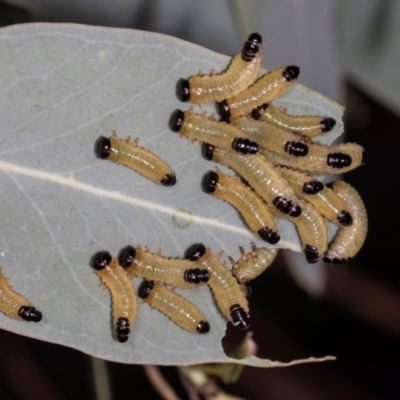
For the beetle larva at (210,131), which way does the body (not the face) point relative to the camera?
to the viewer's left

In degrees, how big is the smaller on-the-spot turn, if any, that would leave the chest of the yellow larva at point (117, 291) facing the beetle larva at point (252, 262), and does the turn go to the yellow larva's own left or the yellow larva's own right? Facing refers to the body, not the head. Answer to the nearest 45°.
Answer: approximately 90° to the yellow larva's own right

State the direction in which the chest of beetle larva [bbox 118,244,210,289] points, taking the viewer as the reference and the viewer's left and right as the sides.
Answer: facing to the left of the viewer

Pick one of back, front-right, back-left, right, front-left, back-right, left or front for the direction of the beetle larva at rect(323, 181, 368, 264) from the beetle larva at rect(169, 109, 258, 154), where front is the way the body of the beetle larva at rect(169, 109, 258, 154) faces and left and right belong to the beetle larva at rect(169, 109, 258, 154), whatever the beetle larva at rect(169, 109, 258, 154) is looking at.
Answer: back

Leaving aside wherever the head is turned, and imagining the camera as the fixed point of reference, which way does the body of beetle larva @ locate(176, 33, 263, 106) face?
to the viewer's left

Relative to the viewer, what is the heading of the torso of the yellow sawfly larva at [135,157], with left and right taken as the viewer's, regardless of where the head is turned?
facing to the left of the viewer

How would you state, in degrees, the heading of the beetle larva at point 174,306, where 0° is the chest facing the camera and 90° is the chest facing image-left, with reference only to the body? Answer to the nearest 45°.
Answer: approximately 135°
